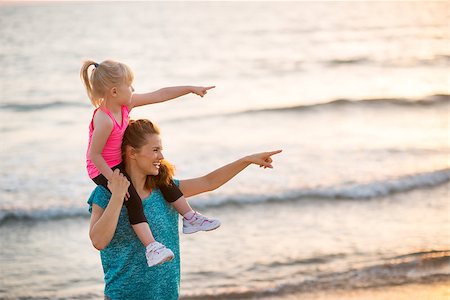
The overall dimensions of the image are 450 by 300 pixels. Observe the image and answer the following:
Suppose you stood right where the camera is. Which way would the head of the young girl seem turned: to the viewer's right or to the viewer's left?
to the viewer's right

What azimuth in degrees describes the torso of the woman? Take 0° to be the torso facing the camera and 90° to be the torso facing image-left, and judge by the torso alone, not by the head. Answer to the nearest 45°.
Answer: approximately 315°
